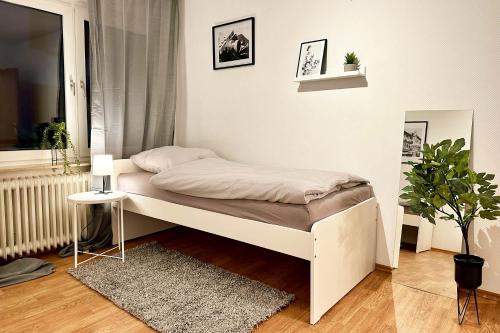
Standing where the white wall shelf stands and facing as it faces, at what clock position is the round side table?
The round side table is roughly at 1 o'clock from the white wall shelf.

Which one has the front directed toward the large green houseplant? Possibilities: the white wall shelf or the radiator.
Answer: the radiator

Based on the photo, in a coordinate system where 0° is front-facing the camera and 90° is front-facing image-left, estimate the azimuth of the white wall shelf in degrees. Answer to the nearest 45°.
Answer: approximately 45°

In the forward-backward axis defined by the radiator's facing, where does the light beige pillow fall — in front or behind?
in front

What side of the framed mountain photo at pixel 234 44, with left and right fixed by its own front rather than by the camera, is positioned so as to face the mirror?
left

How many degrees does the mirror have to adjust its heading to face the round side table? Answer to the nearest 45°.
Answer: approximately 45° to its right

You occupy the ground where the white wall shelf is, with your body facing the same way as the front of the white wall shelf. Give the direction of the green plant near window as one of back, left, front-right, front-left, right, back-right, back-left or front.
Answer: front-right

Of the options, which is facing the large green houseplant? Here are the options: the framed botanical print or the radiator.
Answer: the radiator

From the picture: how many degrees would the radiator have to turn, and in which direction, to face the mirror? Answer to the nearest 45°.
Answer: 0° — it already faces it

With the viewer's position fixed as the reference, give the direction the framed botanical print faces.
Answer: facing the viewer and to the left of the viewer

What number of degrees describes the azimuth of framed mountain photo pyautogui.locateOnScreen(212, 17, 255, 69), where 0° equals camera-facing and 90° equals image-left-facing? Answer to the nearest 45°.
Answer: approximately 45°

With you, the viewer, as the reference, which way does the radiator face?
facing the viewer and to the right of the viewer
